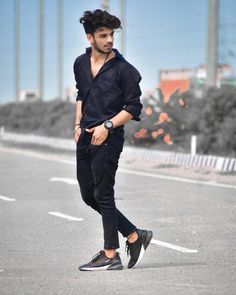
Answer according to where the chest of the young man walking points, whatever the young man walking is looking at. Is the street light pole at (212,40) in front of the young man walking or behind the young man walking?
behind

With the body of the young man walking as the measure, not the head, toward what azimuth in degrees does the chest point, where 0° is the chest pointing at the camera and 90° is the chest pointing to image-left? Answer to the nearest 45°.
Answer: approximately 45°
